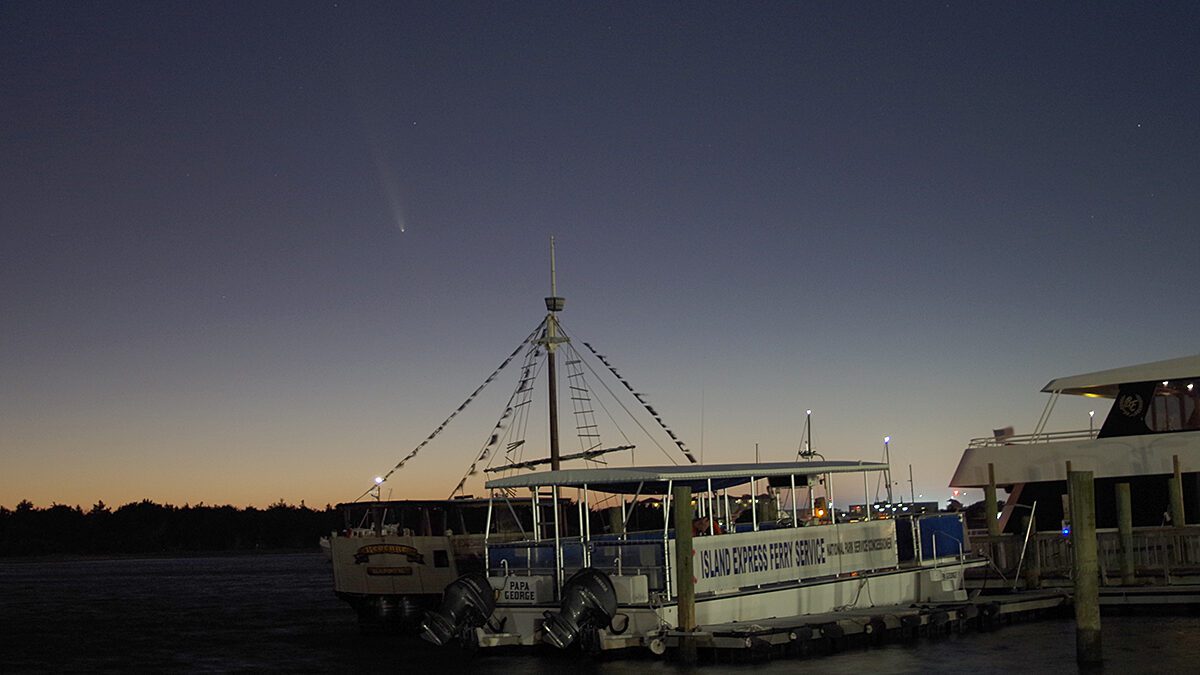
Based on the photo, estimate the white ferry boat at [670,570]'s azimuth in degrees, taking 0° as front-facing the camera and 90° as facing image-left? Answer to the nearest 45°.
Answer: approximately 225°

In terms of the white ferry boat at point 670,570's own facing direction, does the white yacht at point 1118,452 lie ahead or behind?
ahead

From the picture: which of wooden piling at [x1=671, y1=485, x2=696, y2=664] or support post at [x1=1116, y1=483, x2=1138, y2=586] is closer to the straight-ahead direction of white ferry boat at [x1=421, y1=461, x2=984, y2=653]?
the support post

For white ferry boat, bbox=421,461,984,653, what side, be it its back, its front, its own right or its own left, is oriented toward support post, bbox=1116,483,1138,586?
front

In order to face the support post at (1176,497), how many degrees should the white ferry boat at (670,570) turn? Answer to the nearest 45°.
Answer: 0° — it already faces it

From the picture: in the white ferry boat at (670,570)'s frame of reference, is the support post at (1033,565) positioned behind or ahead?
ahead

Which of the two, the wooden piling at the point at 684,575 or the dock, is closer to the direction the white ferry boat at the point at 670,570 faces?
the dock
